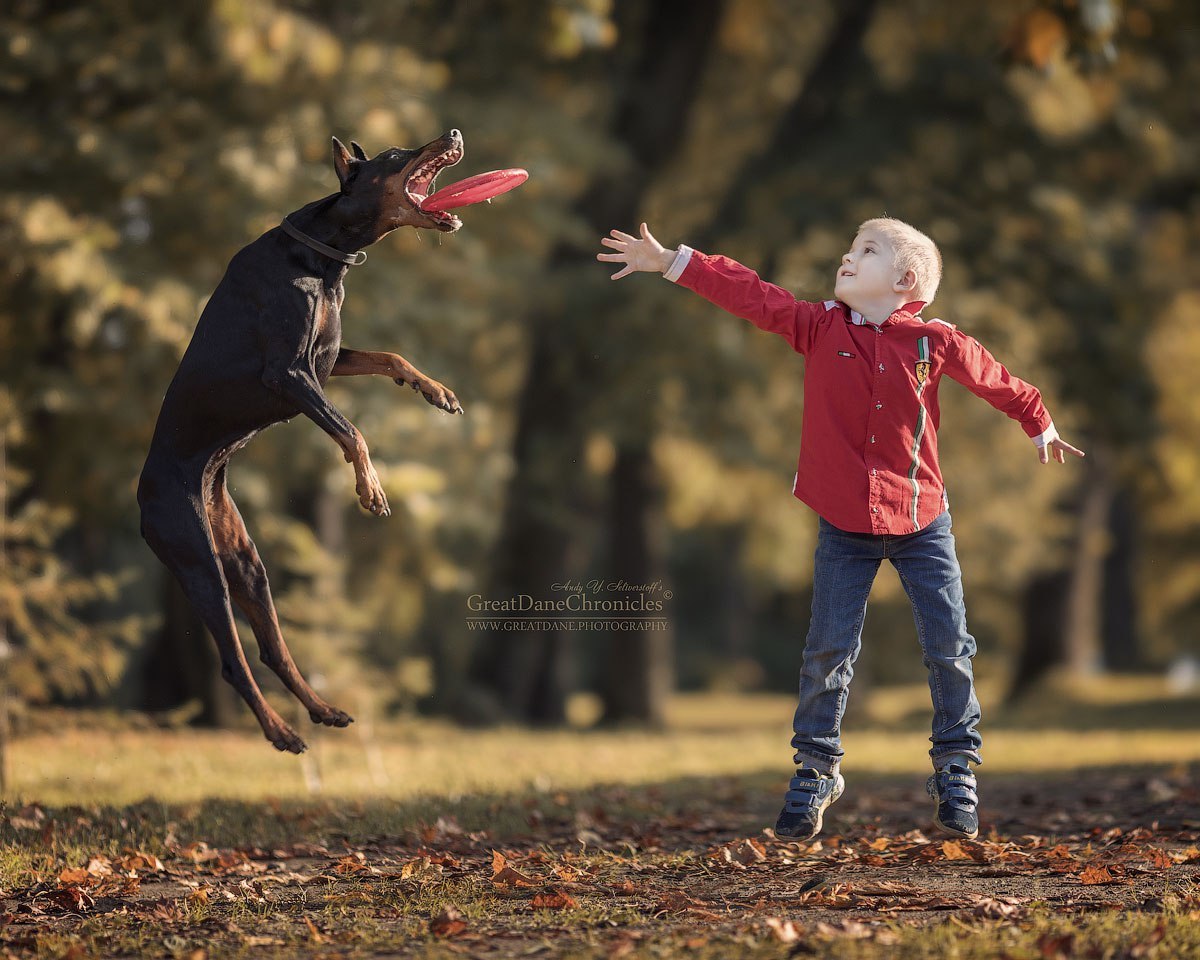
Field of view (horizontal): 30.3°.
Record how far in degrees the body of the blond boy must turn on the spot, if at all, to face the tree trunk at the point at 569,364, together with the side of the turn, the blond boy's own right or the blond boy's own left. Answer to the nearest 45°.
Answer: approximately 180°

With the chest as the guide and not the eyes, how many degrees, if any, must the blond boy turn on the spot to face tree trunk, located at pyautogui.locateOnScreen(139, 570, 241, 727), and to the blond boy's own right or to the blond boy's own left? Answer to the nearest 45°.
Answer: approximately 135° to the blond boy's own right

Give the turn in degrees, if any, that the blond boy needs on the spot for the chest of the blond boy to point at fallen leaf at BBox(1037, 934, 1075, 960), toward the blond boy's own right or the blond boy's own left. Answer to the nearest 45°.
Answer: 0° — they already face it

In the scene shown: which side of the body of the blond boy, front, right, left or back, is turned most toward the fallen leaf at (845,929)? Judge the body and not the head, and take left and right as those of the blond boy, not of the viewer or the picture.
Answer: front

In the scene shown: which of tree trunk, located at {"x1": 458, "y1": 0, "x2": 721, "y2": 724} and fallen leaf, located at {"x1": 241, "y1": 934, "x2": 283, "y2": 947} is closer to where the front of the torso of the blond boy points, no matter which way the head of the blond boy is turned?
the fallen leaf

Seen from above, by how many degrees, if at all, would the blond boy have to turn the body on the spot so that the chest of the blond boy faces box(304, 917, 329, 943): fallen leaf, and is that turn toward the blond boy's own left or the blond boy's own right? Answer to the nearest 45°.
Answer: approximately 45° to the blond boy's own right

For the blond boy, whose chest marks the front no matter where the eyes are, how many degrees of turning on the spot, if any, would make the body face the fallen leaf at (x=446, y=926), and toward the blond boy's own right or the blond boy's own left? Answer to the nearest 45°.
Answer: approximately 45° to the blond boy's own right

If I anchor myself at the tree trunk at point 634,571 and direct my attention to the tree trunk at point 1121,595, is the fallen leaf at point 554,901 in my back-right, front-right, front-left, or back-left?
back-right

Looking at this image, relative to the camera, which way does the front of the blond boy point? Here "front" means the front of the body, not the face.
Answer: toward the camera
